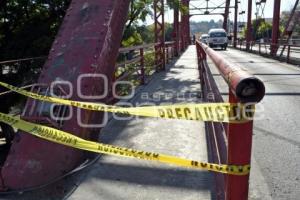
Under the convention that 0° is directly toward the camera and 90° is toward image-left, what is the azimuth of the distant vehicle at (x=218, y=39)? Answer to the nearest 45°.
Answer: approximately 0°

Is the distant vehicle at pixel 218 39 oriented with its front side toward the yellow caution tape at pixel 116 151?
yes
